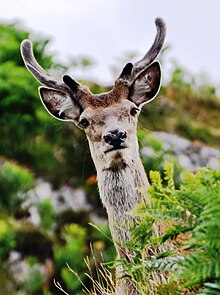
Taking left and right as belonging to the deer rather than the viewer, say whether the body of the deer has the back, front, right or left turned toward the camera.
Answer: front
